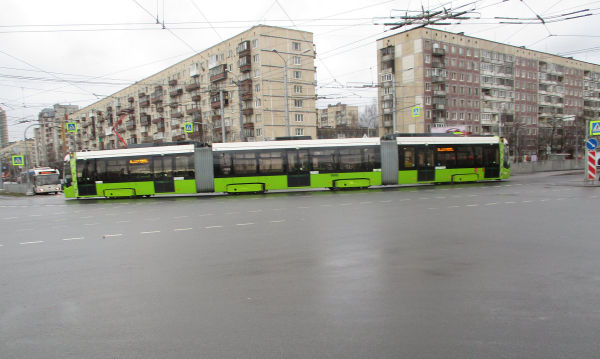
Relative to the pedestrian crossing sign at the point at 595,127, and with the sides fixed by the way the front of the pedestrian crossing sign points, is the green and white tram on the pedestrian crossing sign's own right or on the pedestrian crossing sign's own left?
on the pedestrian crossing sign's own right

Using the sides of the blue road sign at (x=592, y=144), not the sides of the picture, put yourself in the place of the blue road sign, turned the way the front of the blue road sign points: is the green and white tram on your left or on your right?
on your right

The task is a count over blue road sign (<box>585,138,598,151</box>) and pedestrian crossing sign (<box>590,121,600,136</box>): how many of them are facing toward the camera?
2

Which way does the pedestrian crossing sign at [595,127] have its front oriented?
toward the camera
